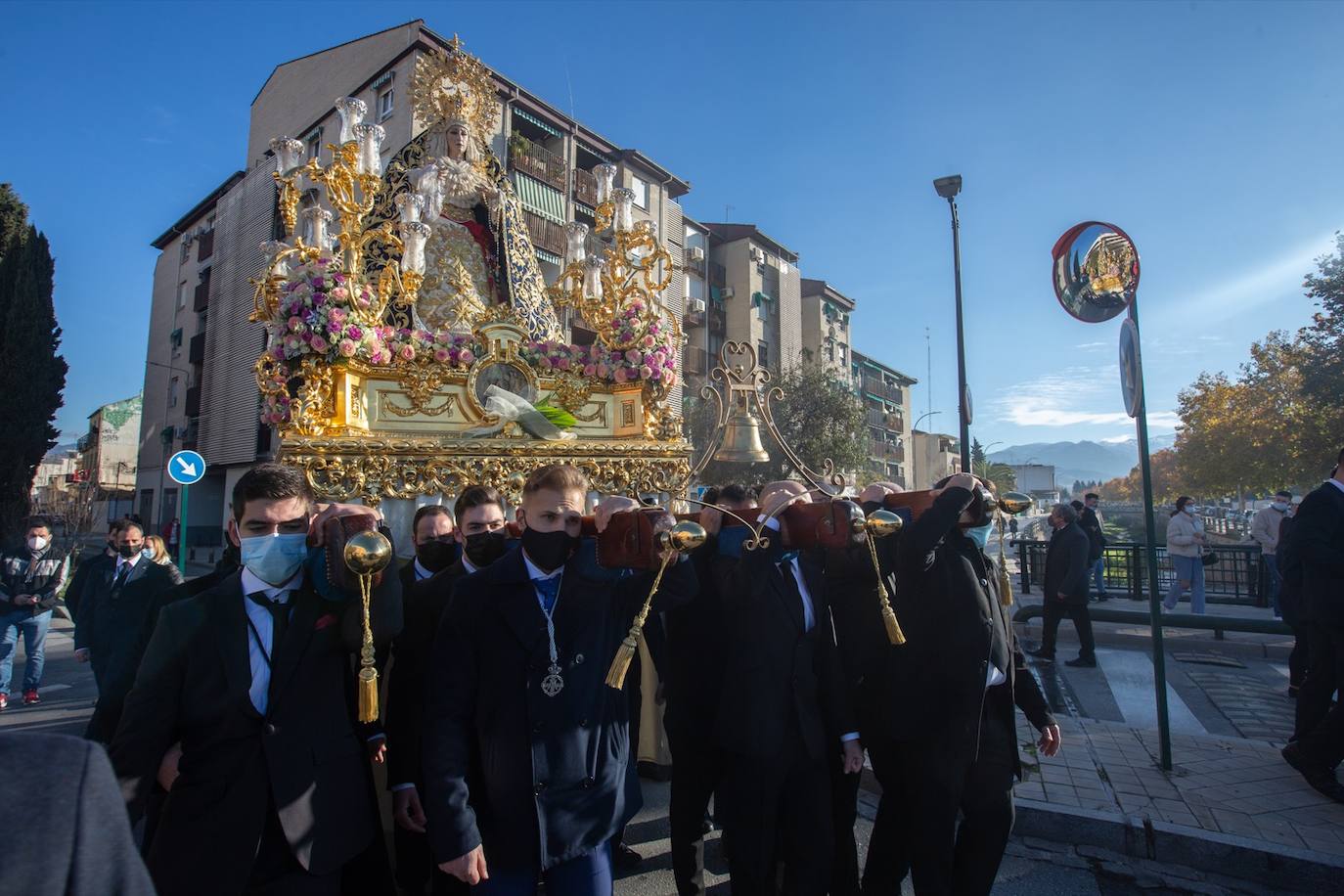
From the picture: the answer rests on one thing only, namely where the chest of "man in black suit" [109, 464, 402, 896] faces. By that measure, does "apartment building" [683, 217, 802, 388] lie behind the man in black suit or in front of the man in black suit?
behind

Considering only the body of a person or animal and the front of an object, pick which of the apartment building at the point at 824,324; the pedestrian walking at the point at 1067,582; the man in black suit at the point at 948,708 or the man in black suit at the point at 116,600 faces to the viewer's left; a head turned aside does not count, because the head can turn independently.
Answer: the pedestrian walking

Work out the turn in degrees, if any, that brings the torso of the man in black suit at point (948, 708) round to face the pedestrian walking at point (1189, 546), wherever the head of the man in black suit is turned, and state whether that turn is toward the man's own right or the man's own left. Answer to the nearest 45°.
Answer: approximately 135° to the man's own left

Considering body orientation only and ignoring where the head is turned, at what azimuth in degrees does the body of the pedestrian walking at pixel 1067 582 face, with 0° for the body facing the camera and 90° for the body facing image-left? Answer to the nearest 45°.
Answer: approximately 90°

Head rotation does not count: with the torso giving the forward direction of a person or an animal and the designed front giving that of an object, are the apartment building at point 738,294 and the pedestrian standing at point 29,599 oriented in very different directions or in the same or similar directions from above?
same or similar directions

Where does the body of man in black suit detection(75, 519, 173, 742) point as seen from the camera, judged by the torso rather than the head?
toward the camera

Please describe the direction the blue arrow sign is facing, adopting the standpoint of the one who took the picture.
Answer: facing the viewer

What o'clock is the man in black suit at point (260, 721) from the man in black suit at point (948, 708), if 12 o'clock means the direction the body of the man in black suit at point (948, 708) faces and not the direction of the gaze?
the man in black suit at point (260, 721) is roughly at 3 o'clock from the man in black suit at point (948, 708).
